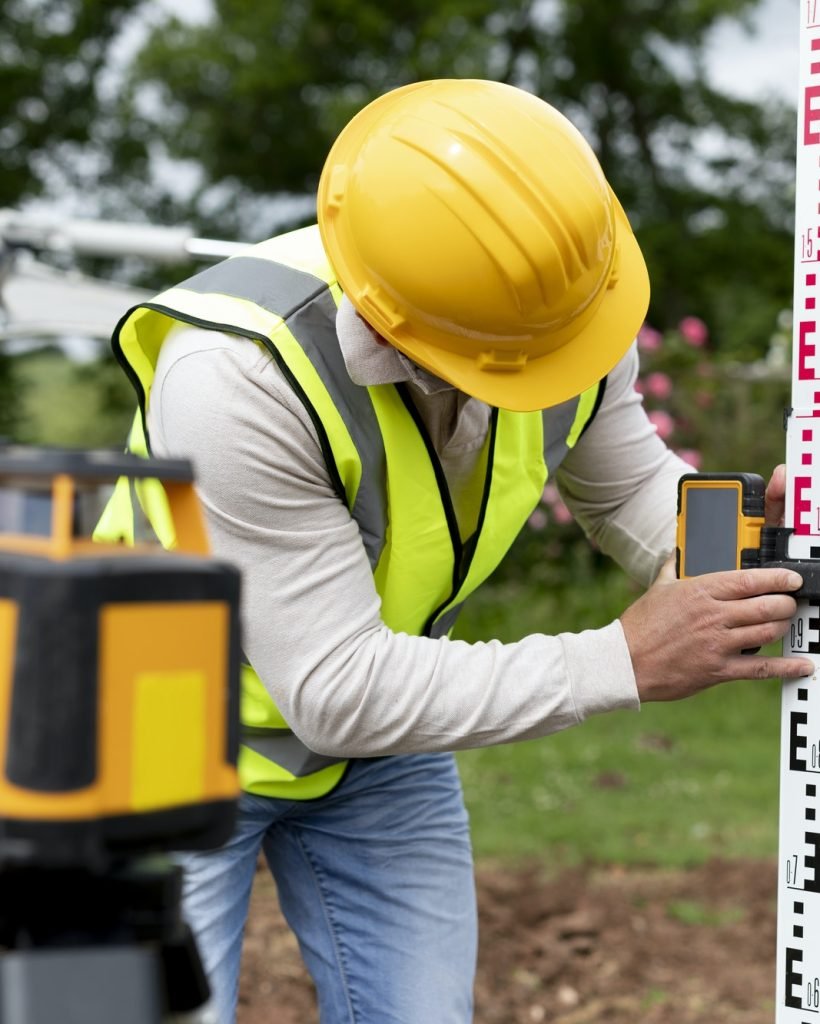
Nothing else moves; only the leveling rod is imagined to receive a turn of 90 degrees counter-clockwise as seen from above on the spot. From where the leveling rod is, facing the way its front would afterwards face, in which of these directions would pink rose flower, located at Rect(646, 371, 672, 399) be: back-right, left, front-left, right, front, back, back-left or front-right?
left

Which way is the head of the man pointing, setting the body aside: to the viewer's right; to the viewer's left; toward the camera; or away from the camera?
to the viewer's right

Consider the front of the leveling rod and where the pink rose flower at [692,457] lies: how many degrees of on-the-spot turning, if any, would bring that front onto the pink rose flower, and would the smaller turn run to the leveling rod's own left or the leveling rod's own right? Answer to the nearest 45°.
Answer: approximately 180°

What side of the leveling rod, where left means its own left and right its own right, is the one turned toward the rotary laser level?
front

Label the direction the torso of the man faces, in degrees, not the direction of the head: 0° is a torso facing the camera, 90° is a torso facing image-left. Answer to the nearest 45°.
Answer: approximately 315°

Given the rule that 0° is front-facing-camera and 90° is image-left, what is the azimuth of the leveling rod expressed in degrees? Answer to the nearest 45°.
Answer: approximately 0°

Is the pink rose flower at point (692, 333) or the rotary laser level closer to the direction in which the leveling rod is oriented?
the rotary laser level

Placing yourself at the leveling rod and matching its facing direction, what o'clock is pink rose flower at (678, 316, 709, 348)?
The pink rose flower is roughly at 6 o'clock from the leveling rod.
